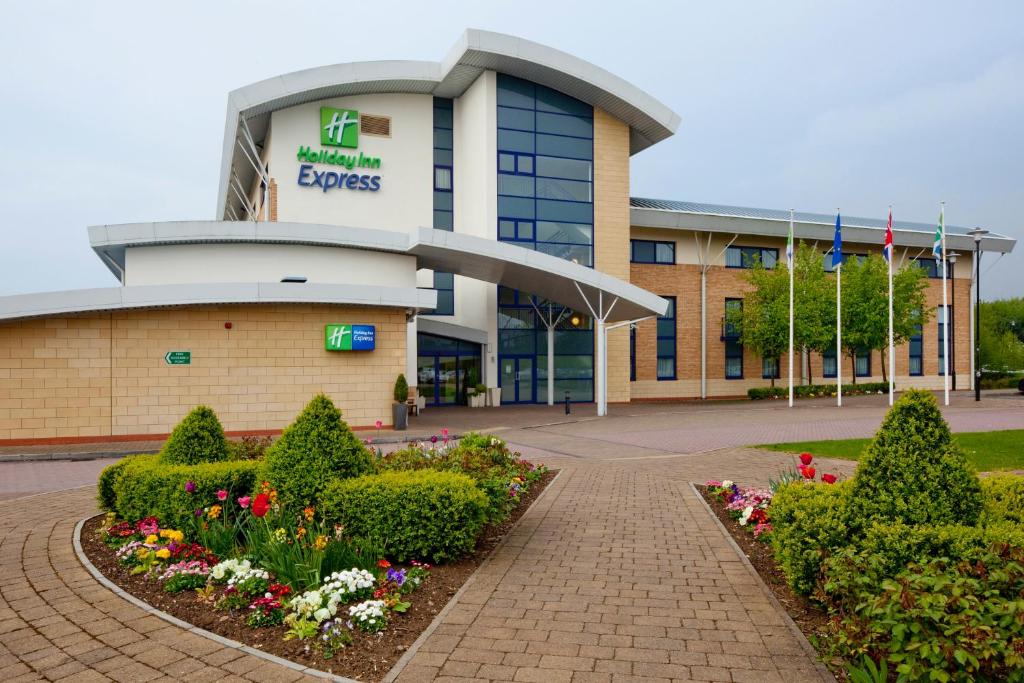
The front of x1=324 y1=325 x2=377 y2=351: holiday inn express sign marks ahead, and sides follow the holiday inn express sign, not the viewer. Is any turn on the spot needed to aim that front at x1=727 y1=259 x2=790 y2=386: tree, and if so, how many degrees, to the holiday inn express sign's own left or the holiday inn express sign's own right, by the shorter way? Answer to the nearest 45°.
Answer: approximately 135° to the holiday inn express sign's own left

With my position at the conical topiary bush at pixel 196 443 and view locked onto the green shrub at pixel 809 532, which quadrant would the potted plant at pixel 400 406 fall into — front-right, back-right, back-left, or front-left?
back-left

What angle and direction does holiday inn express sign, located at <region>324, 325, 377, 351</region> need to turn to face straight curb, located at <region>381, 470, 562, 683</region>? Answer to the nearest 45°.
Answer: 0° — it already faces it

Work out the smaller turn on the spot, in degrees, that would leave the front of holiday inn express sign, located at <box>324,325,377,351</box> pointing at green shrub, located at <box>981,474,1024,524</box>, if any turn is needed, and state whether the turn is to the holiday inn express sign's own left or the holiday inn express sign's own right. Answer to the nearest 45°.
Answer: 0° — it already faces it

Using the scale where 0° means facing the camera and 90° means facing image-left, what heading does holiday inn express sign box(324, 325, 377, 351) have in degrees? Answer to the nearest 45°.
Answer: approximately 0°

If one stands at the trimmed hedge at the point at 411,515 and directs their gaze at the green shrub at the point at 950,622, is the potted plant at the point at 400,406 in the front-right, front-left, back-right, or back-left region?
back-left
